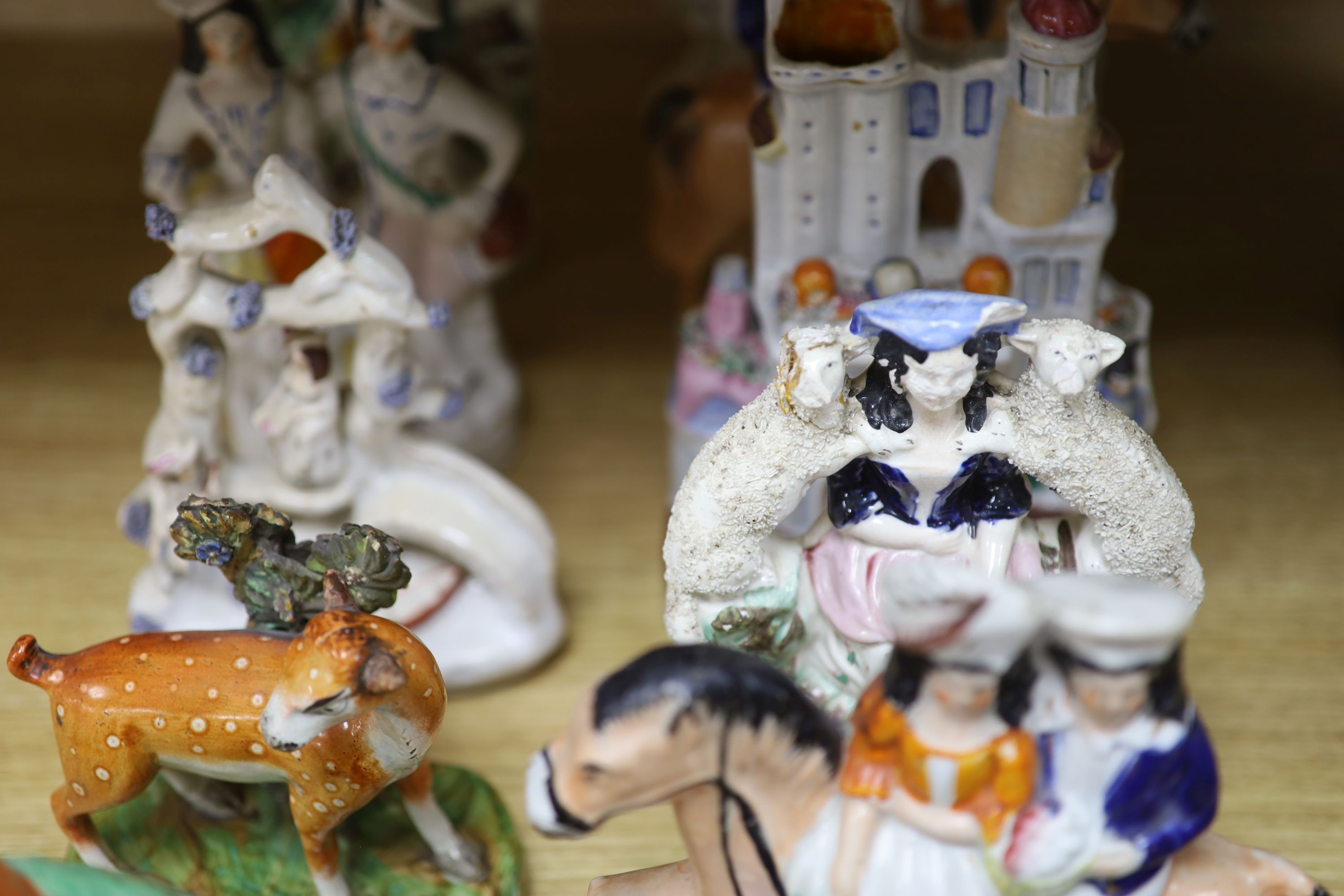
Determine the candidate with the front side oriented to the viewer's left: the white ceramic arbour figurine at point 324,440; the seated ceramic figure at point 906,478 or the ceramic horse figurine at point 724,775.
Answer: the ceramic horse figurine

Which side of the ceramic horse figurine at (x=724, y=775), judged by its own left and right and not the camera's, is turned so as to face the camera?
left

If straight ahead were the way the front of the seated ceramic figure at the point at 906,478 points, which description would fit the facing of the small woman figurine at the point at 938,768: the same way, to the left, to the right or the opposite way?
the same way

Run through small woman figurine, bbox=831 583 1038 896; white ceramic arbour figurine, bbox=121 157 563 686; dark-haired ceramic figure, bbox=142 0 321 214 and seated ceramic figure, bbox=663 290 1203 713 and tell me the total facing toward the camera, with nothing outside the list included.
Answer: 4

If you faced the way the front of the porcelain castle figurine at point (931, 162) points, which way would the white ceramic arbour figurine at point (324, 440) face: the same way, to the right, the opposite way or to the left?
the same way

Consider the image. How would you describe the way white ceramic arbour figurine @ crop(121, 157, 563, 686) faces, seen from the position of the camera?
facing the viewer
